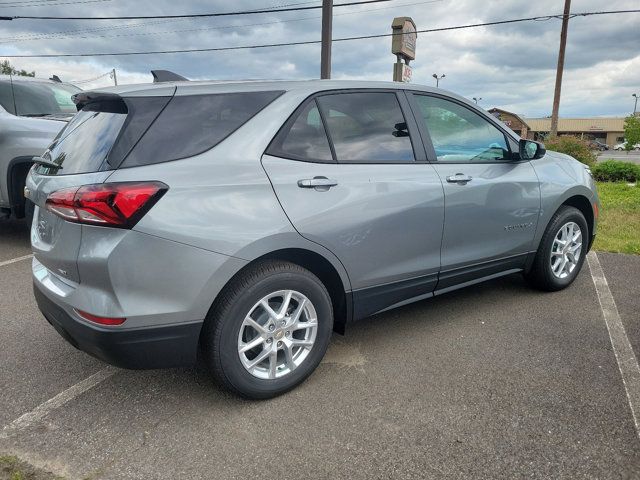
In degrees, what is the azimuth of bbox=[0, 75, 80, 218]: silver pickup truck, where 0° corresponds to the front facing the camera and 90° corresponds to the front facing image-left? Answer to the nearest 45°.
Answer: approximately 270°

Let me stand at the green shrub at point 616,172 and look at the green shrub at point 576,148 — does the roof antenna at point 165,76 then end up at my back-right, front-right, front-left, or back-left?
back-left

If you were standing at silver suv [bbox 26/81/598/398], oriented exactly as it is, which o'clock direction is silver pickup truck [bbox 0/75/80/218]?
The silver pickup truck is roughly at 9 o'clock from the silver suv.

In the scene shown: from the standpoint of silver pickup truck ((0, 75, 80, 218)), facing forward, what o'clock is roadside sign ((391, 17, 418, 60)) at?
The roadside sign is roughly at 11 o'clock from the silver pickup truck.

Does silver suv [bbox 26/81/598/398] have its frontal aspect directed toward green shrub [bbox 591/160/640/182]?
yes

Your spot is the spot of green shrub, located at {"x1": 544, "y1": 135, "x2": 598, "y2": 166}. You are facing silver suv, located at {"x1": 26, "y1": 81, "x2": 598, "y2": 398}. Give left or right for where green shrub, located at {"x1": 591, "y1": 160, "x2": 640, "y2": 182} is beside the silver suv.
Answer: left

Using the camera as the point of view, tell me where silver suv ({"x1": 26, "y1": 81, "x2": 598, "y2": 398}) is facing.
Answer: facing away from the viewer and to the right of the viewer

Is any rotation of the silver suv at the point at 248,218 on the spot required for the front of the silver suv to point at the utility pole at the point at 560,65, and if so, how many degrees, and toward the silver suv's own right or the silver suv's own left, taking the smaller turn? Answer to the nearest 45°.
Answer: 0° — it already faces it

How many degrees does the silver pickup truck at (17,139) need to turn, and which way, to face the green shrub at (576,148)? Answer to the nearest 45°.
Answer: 0° — it already faces it

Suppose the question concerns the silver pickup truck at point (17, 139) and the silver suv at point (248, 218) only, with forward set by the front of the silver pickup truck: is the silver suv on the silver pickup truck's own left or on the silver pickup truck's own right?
on the silver pickup truck's own right
